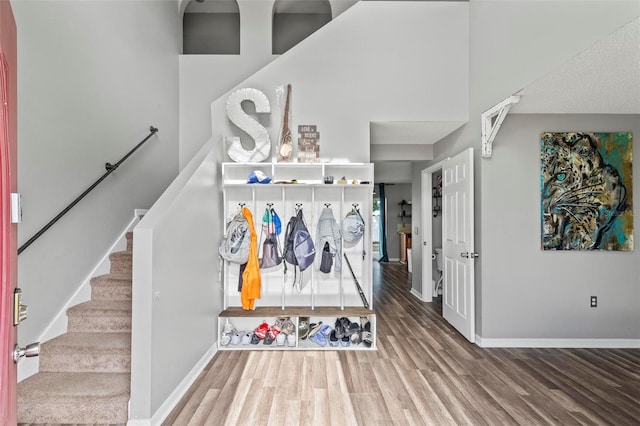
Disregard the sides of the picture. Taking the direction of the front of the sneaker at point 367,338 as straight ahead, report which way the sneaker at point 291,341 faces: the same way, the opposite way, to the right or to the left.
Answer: the same way

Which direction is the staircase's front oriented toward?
toward the camera

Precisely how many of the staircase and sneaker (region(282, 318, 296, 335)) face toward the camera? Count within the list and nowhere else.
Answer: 2

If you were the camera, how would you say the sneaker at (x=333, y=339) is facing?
facing the viewer

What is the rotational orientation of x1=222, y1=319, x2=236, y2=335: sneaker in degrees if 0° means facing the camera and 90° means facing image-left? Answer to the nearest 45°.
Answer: approximately 0°

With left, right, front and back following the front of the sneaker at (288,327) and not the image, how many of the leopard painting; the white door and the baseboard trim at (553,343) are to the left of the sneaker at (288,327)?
3

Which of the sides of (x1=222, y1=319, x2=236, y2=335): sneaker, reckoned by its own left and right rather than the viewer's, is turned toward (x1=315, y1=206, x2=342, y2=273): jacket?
left

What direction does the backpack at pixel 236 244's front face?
toward the camera

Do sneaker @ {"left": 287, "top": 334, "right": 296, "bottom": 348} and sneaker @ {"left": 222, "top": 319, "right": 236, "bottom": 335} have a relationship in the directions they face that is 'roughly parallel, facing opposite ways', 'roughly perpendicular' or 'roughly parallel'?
roughly parallel

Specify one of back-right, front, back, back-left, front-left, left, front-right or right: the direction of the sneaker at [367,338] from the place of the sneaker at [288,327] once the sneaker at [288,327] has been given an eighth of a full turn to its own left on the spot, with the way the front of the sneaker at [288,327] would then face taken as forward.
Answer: front-left

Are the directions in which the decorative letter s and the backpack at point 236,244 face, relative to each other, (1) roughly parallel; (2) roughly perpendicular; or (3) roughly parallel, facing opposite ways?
roughly parallel

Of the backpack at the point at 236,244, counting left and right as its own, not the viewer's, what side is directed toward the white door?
left
